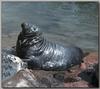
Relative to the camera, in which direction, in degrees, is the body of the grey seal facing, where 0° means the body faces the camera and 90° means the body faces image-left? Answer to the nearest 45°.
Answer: approximately 90°
